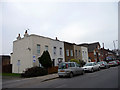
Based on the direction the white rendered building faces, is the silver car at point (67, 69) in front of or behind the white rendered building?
in front

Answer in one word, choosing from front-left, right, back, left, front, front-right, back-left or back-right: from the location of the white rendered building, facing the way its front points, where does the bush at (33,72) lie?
front-right

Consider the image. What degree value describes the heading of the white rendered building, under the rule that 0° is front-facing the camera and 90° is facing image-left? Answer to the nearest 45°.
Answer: approximately 315°

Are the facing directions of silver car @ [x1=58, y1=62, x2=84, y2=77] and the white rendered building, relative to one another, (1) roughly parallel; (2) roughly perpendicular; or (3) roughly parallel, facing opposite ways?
roughly perpendicular
